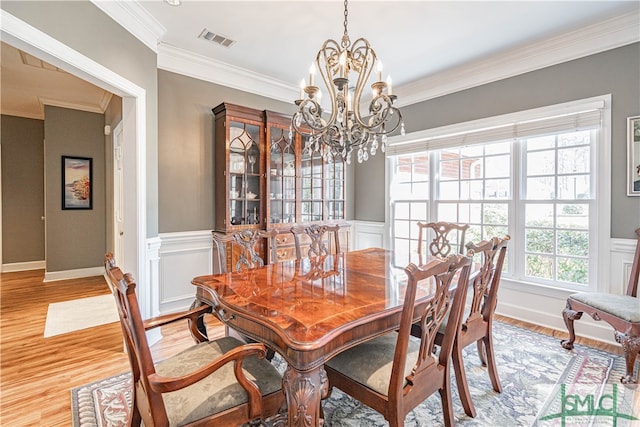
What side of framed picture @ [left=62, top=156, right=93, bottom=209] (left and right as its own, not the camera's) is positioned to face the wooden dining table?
front

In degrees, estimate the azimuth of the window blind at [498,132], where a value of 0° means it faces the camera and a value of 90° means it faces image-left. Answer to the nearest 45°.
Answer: approximately 45°

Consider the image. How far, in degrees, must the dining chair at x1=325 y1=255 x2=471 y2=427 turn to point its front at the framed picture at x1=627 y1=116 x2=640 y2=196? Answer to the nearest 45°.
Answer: approximately 90° to its right

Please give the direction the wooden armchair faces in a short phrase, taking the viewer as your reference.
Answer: facing away from the viewer and to the right of the viewer

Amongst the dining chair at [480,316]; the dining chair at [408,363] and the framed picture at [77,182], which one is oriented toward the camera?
the framed picture

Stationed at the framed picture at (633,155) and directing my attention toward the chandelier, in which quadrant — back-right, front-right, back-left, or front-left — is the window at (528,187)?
front-right

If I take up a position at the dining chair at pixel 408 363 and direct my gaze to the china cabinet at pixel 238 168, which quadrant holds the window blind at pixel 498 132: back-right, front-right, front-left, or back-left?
front-right

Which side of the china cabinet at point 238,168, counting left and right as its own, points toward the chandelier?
front

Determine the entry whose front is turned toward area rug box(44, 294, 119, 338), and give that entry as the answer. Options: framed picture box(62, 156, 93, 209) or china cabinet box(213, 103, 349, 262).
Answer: the framed picture

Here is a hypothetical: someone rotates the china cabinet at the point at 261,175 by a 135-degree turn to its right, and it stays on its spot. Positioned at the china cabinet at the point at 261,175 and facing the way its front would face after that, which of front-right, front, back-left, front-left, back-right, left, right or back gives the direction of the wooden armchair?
left

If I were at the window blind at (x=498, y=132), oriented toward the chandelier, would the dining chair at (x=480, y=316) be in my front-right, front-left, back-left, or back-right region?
front-left

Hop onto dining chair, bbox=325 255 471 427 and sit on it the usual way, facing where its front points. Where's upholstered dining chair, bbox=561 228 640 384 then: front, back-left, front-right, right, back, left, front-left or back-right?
right

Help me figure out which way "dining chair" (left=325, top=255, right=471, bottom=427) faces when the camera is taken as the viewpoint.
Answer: facing away from the viewer and to the left of the viewer

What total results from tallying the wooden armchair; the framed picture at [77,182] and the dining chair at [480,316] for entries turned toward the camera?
1

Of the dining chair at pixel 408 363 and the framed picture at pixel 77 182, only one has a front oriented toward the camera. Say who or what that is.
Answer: the framed picture

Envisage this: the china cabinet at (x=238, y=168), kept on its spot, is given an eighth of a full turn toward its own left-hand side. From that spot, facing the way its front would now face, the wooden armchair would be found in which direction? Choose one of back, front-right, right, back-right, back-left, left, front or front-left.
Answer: right

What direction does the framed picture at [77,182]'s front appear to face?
toward the camera
